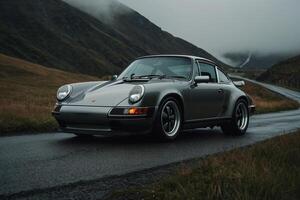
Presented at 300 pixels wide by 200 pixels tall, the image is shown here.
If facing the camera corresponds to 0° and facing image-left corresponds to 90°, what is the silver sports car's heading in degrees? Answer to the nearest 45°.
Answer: approximately 45°
